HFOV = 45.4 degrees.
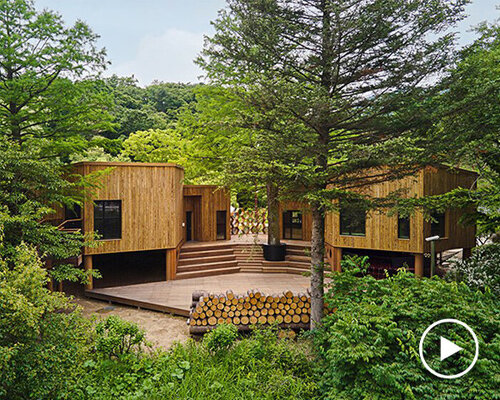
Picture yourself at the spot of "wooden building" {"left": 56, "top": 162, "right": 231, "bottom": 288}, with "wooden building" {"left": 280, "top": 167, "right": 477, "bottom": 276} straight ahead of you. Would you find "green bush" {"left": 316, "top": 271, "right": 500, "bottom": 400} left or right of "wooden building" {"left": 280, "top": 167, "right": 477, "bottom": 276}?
right

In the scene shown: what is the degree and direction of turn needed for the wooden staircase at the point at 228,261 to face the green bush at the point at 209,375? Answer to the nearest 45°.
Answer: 0° — it already faces it

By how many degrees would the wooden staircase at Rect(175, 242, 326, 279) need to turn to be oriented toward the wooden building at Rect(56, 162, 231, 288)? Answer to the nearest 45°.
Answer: approximately 45° to its right

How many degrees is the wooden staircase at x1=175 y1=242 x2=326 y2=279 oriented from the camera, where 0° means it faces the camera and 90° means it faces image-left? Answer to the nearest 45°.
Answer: approximately 0°

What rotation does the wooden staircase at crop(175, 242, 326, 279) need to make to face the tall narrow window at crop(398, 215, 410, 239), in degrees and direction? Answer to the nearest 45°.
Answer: approximately 45° to its left

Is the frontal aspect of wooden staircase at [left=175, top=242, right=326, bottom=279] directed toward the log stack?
yes

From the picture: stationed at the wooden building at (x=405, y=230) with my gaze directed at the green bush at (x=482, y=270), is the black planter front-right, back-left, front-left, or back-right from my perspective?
back-right

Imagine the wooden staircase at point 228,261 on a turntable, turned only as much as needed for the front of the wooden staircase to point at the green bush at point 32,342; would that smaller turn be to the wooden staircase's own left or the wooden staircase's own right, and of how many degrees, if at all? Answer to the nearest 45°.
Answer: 0° — it already faces it
